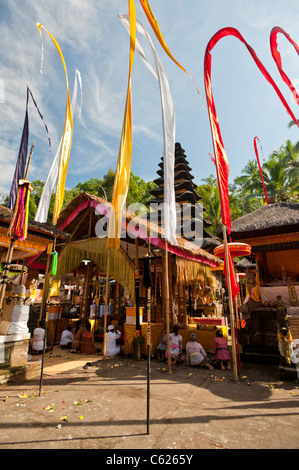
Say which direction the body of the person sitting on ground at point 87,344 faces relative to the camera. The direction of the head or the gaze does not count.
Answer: away from the camera

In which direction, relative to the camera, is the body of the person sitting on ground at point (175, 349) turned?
away from the camera

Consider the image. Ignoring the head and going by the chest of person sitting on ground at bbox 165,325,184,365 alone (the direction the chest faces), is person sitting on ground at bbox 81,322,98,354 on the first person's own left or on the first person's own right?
on the first person's own left
